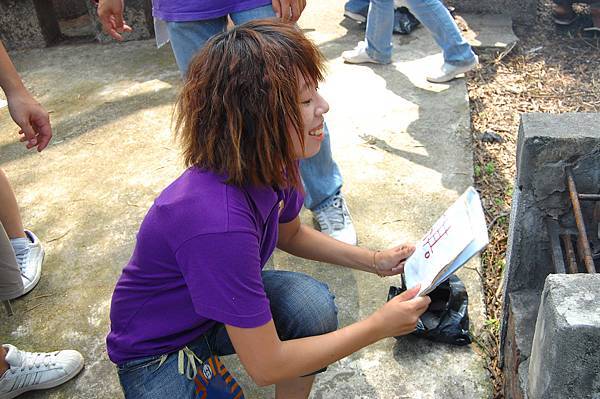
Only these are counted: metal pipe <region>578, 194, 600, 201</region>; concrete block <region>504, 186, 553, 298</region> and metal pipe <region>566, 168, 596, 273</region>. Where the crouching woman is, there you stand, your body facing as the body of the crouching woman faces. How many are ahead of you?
3

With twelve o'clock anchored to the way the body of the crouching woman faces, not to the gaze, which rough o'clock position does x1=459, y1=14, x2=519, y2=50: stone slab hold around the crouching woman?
The stone slab is roughly at 10 o'clock from the crouching woman.

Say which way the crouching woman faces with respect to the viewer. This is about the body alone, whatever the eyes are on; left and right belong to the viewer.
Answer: facing to the right of the viewer

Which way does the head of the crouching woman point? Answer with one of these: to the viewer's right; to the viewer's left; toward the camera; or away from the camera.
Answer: to the viewer's right

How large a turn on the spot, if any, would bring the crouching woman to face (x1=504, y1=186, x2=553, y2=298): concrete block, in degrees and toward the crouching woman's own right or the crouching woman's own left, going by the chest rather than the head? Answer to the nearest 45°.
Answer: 0° — they already face it

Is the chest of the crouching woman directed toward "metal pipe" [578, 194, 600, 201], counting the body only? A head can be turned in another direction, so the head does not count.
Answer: yes

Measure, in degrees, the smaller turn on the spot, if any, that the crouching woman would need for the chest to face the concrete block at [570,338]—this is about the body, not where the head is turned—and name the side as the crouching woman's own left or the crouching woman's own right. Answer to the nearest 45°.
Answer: approximately 45° to the crouching woman's own right

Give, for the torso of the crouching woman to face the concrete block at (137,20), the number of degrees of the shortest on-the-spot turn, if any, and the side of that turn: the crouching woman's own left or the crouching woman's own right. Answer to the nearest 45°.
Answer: approximately 90° to the crouching woman's own left

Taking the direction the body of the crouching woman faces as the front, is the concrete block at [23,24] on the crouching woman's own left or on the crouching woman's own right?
on the crouching woman's own left

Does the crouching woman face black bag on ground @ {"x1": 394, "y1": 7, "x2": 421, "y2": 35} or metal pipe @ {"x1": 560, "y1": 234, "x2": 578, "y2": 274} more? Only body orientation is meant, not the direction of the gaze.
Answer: the metal pipe

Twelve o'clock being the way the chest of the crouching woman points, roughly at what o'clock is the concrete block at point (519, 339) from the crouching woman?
The concrete block is roughly at 12 o'clock from the crouching woman.
